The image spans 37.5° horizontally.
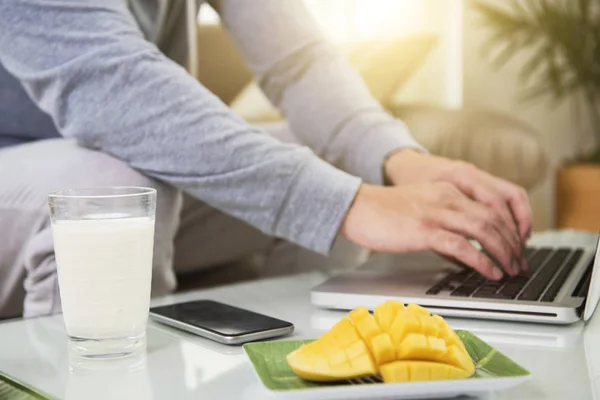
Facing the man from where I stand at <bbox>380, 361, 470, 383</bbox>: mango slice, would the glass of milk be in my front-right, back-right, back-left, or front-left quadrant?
front-left

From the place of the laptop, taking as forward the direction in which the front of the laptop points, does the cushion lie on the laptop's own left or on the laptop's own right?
on the laptop's own right

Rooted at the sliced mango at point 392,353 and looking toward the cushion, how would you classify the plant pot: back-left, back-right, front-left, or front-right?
front-right

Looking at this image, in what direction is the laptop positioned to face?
to the viewer's left

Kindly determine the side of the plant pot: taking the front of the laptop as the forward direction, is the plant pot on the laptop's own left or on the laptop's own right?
on the laptop's own right

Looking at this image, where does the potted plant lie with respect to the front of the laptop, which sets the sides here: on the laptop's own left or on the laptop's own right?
on the laptop's own right
